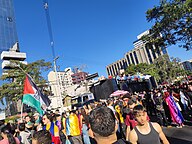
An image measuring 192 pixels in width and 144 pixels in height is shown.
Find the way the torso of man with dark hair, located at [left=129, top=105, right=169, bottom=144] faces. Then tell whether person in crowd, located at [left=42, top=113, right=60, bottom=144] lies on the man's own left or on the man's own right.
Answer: on the man's own right

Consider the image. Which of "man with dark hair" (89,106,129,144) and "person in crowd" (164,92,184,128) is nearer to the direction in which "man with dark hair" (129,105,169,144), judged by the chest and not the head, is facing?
the man with dark hair

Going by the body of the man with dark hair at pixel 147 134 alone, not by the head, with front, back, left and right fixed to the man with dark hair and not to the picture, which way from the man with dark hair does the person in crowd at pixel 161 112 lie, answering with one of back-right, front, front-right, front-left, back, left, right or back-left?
back

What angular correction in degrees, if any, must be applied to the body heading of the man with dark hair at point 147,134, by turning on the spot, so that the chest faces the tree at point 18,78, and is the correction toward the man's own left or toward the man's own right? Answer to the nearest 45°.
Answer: approximately 135° to the man's own right

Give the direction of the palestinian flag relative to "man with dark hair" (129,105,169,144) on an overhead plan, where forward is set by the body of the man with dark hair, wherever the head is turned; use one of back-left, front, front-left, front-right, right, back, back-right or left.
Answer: back-right

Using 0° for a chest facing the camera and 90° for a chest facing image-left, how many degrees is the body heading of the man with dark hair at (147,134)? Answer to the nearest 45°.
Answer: approximately 0°

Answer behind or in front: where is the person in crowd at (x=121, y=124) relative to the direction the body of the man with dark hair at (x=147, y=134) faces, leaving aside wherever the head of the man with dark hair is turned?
behind

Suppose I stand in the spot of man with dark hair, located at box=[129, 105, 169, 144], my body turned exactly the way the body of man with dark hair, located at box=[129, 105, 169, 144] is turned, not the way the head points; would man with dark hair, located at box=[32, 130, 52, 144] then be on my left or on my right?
on my right

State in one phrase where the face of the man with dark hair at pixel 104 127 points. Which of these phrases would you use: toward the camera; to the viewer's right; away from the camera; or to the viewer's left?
away from the camera
